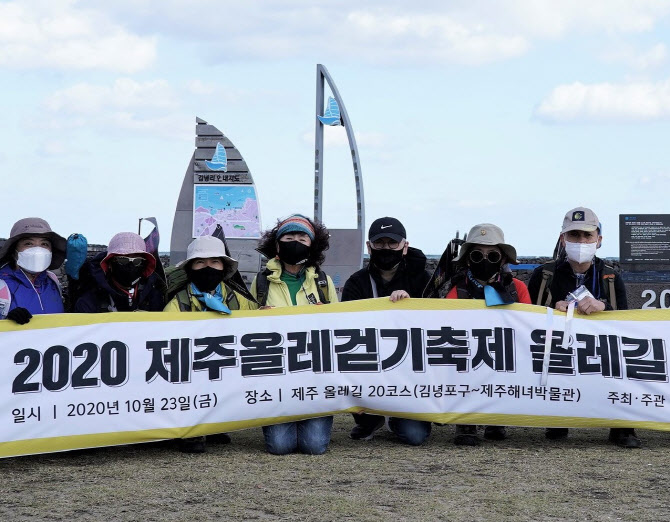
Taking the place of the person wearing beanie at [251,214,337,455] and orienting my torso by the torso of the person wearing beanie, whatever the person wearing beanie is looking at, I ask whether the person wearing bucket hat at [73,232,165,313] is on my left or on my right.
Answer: on my right

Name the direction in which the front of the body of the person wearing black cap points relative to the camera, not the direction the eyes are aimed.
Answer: toward the camera

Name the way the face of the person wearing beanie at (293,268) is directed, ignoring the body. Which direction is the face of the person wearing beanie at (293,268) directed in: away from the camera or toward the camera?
toward the camera

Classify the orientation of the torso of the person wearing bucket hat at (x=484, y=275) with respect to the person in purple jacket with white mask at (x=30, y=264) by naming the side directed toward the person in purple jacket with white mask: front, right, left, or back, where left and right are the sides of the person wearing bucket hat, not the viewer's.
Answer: right

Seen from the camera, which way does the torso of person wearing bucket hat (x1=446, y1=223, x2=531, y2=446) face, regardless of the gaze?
toward the camera

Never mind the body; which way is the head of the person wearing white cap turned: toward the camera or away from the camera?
toward the camera

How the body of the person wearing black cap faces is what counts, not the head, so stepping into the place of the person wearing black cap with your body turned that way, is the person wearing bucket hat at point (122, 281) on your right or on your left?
on your right

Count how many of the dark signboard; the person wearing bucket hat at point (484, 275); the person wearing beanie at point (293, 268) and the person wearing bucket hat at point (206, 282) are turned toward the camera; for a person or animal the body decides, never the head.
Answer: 4

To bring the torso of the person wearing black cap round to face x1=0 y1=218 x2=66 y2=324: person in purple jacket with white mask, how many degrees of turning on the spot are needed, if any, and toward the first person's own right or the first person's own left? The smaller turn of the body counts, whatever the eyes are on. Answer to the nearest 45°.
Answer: approximately 90° to the first person's own right

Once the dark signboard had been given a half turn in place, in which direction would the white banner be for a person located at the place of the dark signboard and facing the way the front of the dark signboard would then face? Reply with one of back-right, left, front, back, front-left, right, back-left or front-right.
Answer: back

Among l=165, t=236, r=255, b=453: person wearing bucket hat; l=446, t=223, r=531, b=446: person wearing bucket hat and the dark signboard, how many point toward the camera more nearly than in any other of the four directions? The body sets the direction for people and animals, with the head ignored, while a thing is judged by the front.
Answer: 3

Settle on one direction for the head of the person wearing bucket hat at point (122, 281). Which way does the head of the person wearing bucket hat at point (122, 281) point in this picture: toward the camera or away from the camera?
toward the camera

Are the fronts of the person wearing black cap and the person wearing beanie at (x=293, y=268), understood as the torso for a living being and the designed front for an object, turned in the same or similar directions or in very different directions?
same or similar directions
